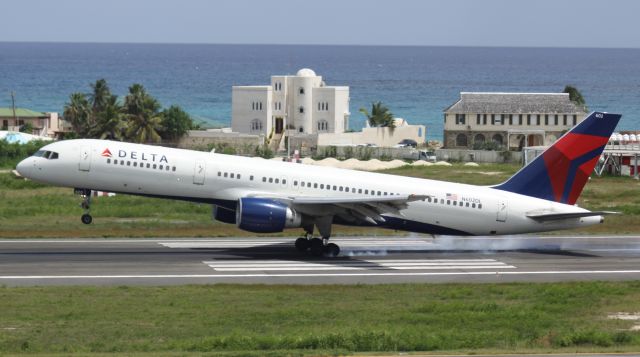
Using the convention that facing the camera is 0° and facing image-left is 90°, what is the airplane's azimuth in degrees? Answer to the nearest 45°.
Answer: approximately 90°
